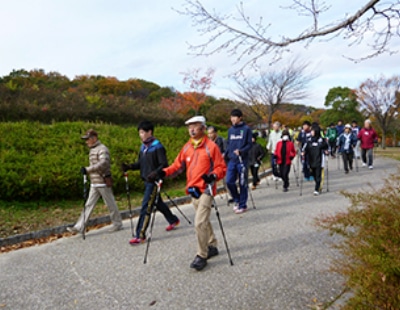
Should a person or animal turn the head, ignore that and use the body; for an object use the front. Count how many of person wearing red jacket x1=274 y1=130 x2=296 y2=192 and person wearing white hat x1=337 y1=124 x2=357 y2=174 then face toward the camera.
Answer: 2

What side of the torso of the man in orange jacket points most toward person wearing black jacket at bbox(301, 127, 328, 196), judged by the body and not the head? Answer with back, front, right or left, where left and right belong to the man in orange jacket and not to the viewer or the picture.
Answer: back

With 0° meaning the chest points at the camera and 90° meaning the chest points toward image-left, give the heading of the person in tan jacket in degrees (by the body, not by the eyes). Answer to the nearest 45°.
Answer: approximately 90°

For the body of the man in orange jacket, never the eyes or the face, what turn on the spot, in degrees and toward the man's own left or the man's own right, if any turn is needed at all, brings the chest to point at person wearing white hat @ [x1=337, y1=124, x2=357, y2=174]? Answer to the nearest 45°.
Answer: approximately 180°

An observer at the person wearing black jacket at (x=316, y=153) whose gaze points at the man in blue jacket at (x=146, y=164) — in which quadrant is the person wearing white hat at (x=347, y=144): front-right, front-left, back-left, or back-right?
back-right

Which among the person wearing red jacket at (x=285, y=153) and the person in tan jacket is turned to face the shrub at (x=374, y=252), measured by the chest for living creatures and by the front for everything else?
the person wearing red jacket

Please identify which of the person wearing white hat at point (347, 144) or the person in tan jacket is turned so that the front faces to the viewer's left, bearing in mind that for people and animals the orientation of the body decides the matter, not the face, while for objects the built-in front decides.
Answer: the person in tan jacket

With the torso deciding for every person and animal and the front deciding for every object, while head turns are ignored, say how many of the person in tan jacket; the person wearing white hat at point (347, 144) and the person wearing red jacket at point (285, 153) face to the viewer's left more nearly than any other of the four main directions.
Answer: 1

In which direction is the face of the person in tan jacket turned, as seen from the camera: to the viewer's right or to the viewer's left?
to the viewer's left

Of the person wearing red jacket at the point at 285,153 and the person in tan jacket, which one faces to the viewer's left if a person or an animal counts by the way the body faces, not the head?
the person in tan jacket

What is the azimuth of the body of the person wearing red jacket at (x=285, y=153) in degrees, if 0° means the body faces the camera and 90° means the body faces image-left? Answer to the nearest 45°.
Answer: approximately 0°

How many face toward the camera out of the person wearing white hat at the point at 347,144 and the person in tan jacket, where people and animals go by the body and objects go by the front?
1

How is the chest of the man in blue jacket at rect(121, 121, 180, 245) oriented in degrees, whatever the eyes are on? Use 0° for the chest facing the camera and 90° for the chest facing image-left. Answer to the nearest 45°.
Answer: approximately 45°

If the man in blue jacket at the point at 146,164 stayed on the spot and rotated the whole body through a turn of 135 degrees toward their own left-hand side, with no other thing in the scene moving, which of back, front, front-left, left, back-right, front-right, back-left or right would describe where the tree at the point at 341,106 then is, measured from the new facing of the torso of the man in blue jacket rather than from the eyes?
front-left

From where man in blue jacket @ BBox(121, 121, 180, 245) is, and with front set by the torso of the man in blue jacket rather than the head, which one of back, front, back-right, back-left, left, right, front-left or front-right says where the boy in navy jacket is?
back
